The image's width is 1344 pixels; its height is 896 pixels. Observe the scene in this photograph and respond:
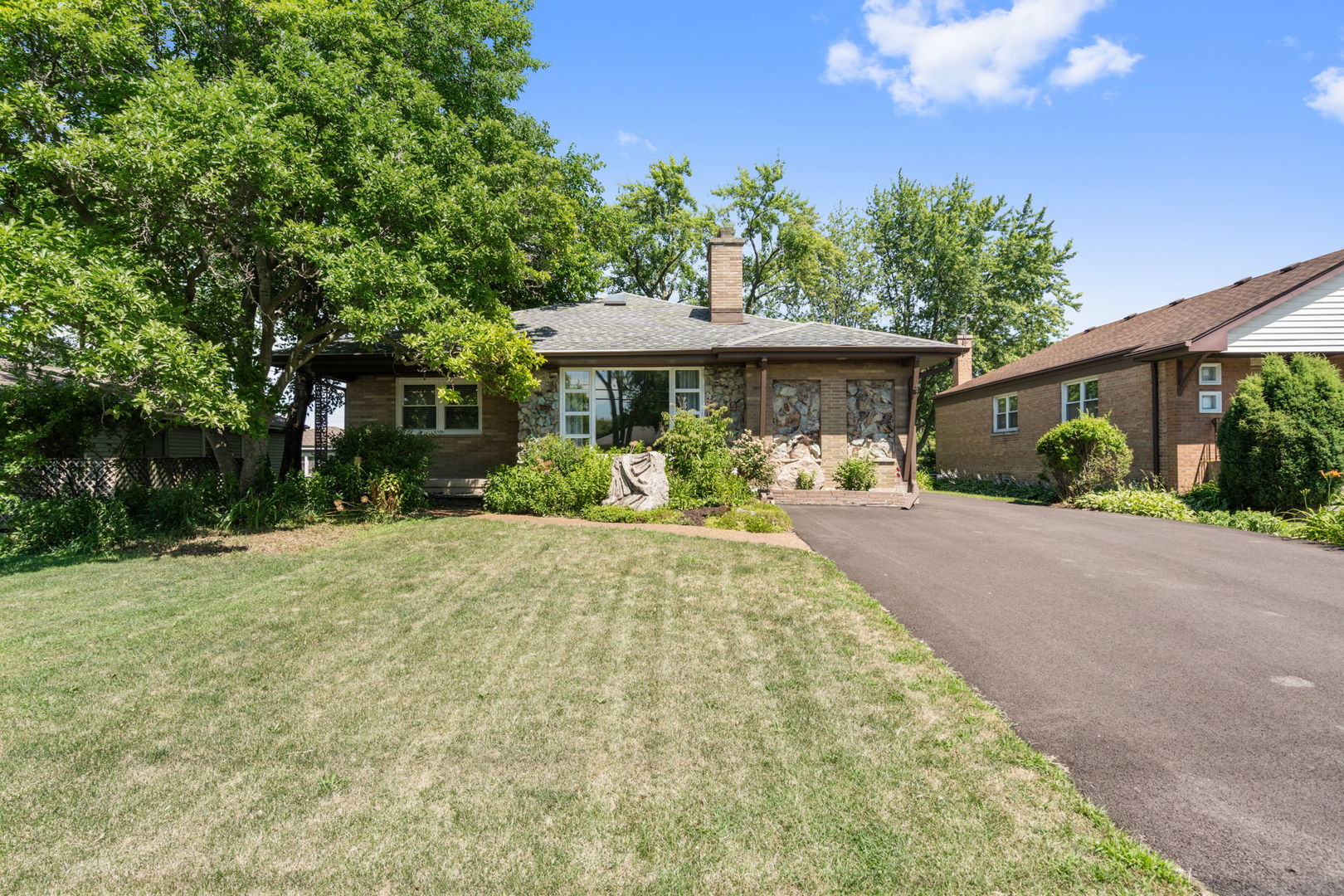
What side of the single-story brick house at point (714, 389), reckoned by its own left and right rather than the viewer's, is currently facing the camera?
front

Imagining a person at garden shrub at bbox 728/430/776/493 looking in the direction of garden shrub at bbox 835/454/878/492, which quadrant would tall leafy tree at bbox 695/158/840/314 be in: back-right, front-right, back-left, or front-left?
front-left

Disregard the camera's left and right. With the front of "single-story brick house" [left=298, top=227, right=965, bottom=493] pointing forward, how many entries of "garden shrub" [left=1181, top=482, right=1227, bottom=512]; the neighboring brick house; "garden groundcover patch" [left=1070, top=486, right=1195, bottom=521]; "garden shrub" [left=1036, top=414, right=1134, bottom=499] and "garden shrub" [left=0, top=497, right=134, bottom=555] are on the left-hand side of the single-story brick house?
4

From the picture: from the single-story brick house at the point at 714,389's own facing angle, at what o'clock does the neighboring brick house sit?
The neighboring brick house is roughly at 9 o'clock from the single-story brick house.

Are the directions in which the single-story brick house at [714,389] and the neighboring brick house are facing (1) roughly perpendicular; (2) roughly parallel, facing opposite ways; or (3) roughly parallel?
roughly parallel

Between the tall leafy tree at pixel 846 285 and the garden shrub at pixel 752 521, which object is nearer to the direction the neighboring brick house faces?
the garden shrub

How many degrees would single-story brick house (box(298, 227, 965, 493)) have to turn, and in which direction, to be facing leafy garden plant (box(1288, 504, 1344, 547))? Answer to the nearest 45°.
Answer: approximately 45° to its left

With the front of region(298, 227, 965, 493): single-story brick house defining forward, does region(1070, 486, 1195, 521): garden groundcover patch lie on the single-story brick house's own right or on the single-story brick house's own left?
on the single-story brick house's own left

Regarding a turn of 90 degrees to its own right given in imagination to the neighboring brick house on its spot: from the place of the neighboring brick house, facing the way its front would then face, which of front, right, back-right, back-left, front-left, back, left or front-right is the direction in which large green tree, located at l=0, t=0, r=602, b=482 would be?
front

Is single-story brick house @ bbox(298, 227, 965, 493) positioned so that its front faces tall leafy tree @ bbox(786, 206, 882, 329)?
no

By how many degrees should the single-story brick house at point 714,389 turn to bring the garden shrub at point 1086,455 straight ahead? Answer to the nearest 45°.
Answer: approximately 90° to its left

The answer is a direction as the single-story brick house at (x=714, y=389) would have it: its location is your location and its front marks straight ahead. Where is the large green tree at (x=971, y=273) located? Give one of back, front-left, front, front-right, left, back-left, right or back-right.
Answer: back-left

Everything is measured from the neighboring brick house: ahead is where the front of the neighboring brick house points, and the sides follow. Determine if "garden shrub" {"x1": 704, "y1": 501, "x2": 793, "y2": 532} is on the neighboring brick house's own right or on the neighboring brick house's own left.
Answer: on the neighboring brick house's own right

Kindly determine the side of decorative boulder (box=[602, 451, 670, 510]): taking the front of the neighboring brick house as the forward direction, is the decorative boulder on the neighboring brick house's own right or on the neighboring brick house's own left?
on the neighboring brick house's own right

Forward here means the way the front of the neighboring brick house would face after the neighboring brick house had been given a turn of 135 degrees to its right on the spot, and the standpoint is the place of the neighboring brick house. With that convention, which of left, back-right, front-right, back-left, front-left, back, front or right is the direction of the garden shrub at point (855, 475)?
front-left

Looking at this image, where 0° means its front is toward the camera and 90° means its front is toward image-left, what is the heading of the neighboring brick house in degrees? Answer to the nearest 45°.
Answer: approximately 315°

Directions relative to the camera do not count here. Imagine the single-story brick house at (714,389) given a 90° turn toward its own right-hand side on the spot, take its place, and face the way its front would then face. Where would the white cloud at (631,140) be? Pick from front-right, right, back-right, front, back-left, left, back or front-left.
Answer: right
